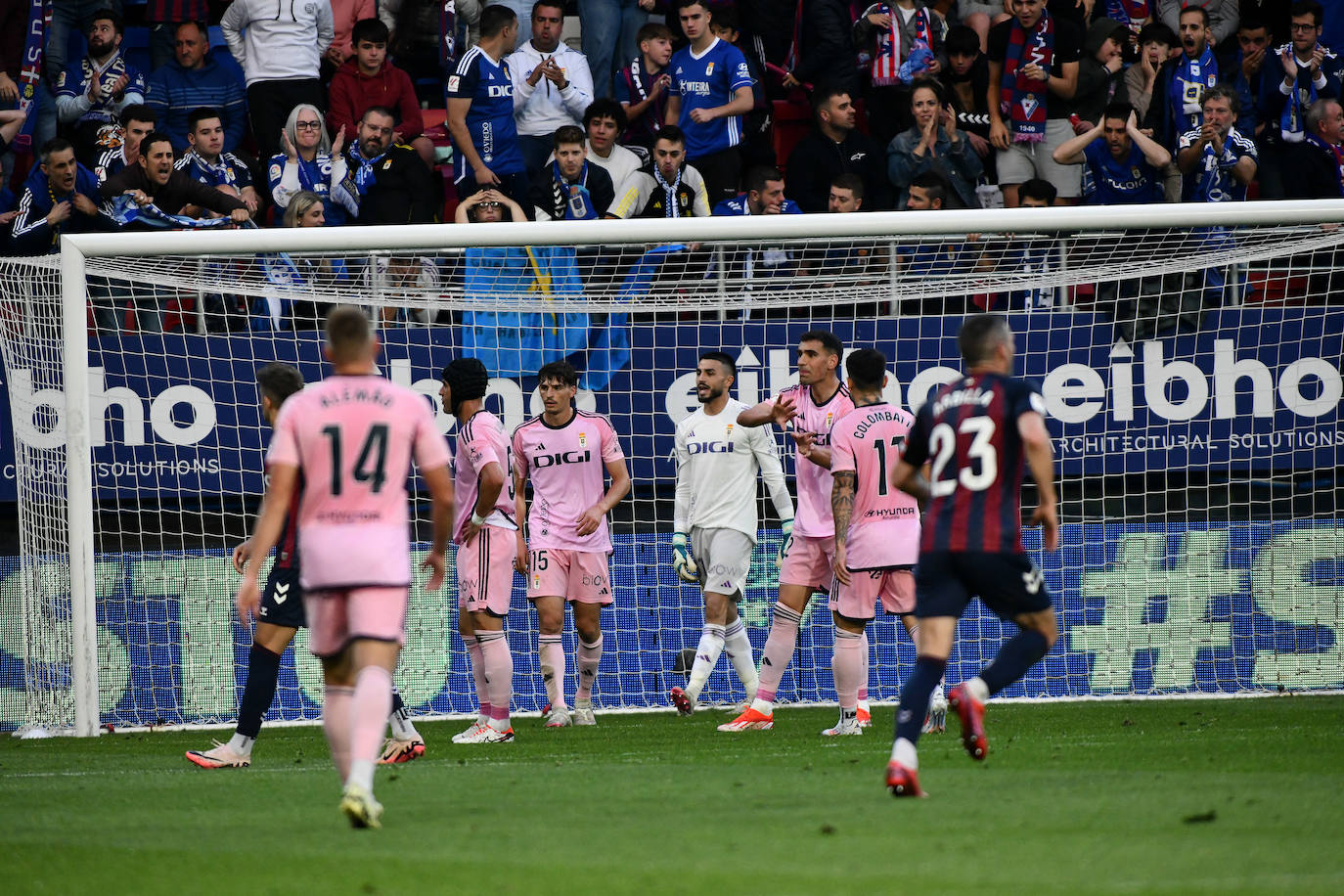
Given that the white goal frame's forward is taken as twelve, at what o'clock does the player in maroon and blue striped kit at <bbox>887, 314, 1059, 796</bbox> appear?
The player in maroon and blue striped kit is roughly at 11 o'clock from the white goal frame.

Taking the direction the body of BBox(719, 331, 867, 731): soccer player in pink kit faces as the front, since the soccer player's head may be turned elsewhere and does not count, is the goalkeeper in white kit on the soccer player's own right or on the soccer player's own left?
on the soccer player's own right

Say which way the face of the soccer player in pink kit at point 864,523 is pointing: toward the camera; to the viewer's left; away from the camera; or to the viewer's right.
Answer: away from the camera

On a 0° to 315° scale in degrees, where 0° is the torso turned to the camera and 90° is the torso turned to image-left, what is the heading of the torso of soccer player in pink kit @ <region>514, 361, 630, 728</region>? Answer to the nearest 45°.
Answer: approximately 0°

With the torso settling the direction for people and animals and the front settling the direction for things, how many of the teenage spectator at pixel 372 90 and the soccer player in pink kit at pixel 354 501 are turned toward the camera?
1

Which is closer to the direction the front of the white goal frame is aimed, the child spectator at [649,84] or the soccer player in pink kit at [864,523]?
the soccer player in pink kit

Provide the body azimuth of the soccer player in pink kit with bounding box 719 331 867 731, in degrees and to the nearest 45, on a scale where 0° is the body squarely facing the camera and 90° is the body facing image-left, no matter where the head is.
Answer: approximately 45°

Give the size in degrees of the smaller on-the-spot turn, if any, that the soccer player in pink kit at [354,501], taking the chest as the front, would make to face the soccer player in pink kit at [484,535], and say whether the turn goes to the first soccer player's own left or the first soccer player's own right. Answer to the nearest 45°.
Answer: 0° — they already face them
